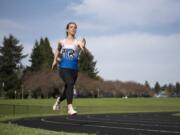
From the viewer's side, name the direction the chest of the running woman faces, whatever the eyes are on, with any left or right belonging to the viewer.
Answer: facing the viewer and to the right of the viewer
